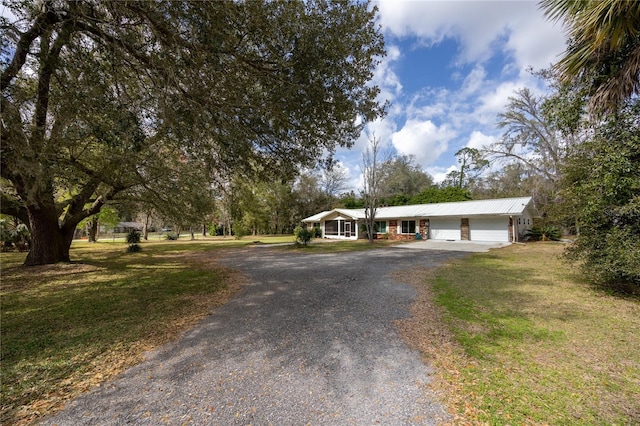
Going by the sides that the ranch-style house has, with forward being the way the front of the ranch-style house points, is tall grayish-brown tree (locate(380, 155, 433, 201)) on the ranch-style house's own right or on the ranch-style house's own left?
on the ranch-style house's own right

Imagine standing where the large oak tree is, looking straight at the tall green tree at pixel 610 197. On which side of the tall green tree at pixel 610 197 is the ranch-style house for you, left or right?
left

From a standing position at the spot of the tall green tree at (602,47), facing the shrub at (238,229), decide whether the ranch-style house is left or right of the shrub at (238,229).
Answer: right

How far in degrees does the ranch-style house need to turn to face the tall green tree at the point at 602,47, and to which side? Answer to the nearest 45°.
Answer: approximately 45° to its left

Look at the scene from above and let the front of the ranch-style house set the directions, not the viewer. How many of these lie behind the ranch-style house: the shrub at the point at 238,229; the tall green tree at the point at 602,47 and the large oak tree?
0

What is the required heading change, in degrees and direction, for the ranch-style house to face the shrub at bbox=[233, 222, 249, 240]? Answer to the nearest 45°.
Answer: approximately 45° to its right

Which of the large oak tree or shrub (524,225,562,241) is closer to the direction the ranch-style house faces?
the large oak tree

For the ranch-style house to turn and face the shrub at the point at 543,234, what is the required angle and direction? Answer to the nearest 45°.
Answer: approximately 135° to its left

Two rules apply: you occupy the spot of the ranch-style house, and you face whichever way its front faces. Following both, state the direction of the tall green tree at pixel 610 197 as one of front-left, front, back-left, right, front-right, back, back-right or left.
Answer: front-left

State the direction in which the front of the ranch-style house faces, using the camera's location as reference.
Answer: facing the viewer and to the left of the viewer
